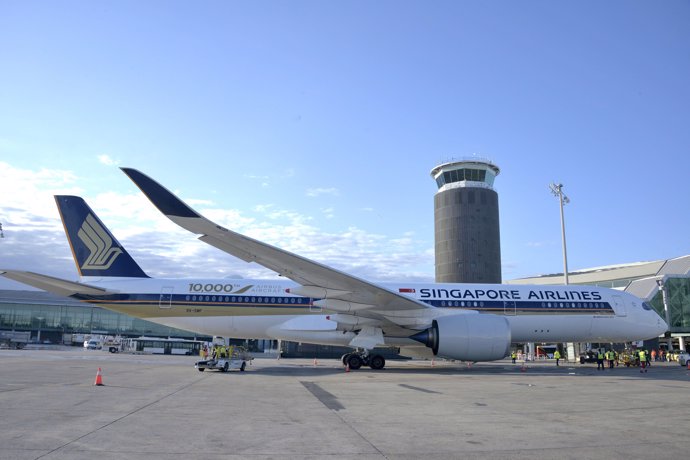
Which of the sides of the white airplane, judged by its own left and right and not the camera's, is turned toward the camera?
right

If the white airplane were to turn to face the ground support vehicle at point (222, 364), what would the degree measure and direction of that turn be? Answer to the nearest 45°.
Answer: approximately 135° to its right
